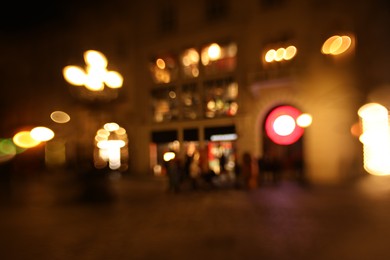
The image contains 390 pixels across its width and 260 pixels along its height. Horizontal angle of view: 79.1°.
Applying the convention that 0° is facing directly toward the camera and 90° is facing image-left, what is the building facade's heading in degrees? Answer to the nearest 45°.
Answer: approximately 45°

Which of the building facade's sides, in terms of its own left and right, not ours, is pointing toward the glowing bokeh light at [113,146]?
right

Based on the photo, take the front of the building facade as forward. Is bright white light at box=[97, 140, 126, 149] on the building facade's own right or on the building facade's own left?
on the building facade's own right
